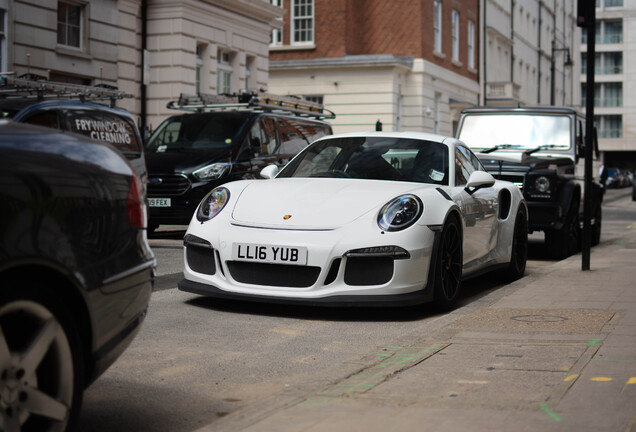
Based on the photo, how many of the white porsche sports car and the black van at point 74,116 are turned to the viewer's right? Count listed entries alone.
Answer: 0

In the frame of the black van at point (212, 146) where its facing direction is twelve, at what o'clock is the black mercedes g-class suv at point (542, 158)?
The black mercedes g-class suv is roughly at 8 o'clock from the black van.
